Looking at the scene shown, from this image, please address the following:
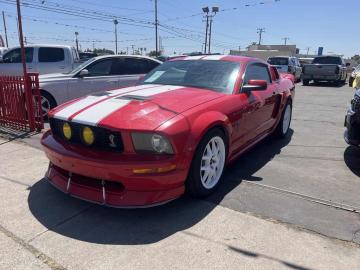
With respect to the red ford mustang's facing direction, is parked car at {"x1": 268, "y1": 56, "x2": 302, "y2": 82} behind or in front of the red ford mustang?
behind

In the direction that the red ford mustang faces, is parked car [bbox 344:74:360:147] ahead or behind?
behind

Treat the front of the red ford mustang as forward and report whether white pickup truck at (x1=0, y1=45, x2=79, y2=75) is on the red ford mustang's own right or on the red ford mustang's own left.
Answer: on the red ford mustang's own right

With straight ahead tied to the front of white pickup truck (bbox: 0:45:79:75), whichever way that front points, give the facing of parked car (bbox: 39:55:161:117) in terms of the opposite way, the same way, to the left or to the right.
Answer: the same way

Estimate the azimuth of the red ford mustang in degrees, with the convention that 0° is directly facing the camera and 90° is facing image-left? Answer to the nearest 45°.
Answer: approximately 45°
